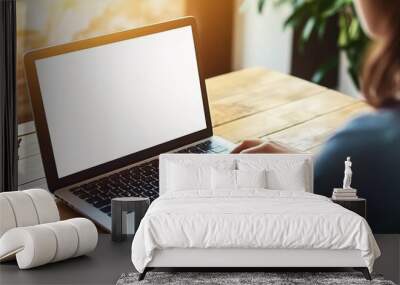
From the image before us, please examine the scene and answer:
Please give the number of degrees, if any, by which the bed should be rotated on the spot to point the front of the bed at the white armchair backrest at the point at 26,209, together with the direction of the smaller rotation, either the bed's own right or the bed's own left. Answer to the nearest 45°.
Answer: approximately 90° to the bed's own right

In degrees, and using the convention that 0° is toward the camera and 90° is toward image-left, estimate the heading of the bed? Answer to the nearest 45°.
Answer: approximately 0°
